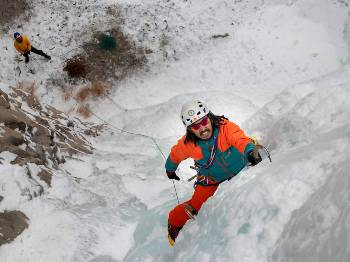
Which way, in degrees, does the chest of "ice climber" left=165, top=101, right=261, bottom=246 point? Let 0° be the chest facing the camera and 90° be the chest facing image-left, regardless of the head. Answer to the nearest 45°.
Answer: approximately 0°

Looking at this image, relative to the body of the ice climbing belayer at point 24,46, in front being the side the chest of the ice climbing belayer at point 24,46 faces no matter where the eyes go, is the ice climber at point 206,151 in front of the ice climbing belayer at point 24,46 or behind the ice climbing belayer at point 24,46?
in front

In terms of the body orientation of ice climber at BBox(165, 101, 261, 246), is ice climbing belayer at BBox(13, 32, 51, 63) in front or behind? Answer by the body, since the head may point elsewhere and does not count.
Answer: behind

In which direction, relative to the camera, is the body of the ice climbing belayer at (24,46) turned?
toward the camera

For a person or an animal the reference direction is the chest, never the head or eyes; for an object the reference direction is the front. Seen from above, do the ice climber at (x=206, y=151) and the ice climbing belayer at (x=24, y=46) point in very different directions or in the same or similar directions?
same or similar directions
